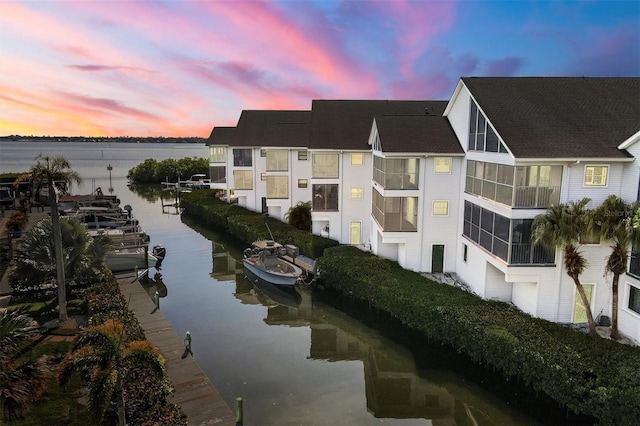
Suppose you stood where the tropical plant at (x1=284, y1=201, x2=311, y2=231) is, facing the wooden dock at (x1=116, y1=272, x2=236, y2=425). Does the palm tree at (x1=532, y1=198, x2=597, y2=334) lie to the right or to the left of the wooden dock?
left

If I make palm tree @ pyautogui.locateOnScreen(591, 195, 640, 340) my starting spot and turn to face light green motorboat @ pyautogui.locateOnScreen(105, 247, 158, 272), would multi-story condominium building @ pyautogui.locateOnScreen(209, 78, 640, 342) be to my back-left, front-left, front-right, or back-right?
front-right

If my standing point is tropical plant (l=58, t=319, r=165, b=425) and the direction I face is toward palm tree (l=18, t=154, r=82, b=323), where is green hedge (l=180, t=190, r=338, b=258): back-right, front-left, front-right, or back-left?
front-right

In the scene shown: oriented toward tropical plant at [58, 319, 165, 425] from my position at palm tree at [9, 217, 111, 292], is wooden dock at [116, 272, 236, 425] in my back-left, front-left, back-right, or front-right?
front-left

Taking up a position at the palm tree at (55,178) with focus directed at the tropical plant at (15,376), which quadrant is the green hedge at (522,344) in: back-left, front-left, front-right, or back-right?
front-left

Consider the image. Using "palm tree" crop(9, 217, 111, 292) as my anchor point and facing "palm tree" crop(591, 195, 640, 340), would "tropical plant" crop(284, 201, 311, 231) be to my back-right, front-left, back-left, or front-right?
front-left

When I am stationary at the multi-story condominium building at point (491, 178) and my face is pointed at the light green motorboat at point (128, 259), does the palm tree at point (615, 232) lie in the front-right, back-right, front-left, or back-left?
back-left

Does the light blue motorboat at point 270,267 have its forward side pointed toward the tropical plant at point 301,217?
no
